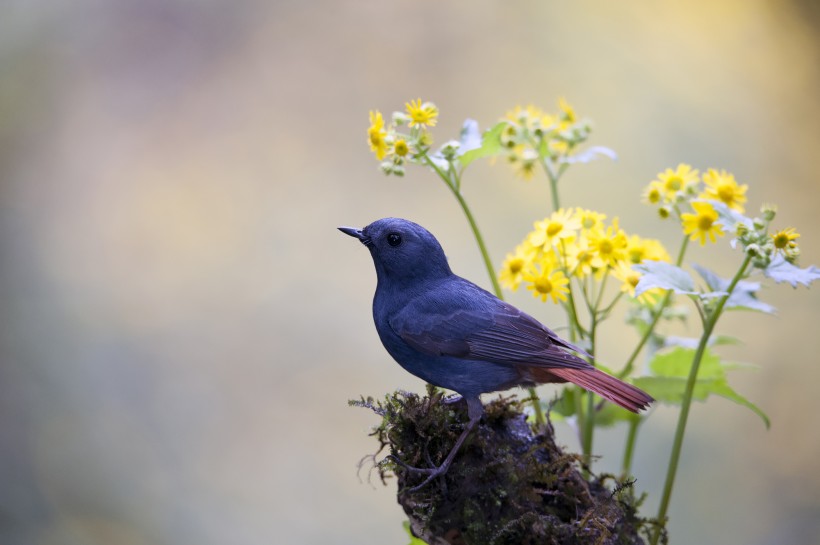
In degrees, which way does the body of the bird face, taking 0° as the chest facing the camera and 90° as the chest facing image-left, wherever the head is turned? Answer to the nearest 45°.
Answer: approximately 90°
